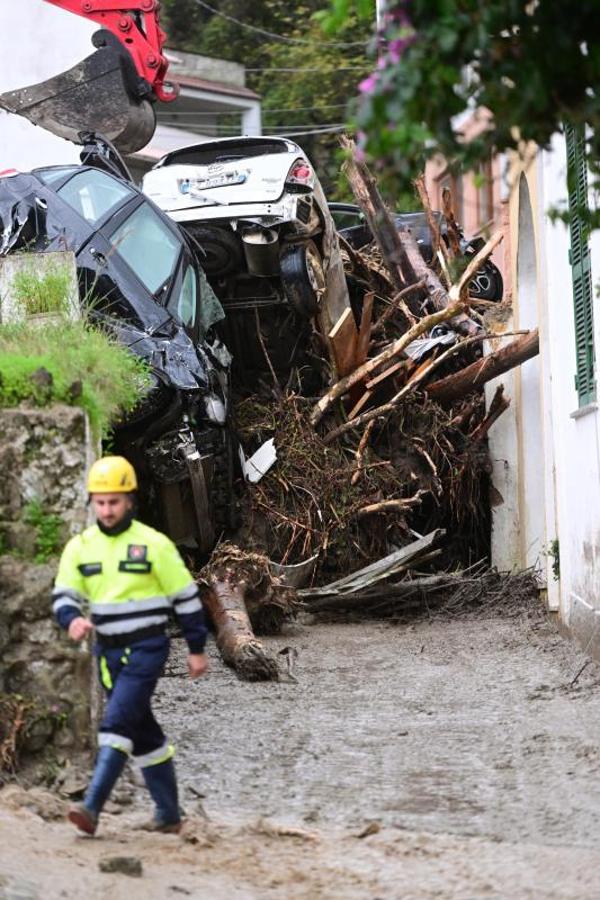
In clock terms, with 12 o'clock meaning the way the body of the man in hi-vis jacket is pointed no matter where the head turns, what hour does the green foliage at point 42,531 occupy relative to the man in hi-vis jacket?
The green foliage is roughly at 4 o'clock from the man in hi-vis jacket.

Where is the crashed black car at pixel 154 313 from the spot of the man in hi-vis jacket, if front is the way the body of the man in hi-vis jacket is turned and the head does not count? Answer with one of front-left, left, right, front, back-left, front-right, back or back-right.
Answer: back-right

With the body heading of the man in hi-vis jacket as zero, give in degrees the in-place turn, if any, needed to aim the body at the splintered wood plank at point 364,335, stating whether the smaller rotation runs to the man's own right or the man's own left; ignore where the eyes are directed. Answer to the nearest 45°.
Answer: approximately 135° to the man's own right

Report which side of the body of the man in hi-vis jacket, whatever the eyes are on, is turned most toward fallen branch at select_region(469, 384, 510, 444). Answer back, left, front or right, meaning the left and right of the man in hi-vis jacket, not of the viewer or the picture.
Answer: back

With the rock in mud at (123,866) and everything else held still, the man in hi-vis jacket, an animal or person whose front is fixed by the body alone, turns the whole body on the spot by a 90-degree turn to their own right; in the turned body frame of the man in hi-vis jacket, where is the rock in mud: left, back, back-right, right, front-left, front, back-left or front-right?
back-left

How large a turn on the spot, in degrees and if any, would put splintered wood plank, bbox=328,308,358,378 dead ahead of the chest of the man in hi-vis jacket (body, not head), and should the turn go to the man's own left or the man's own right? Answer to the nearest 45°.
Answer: approximately 135° to the man's own right

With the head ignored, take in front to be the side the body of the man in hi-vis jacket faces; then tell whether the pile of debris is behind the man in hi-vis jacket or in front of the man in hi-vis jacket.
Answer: behind

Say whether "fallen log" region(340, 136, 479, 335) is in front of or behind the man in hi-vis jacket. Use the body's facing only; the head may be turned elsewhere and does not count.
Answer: behind

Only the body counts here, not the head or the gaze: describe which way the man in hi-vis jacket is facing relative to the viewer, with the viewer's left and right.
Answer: facing the viewer and to the left of the viewer
